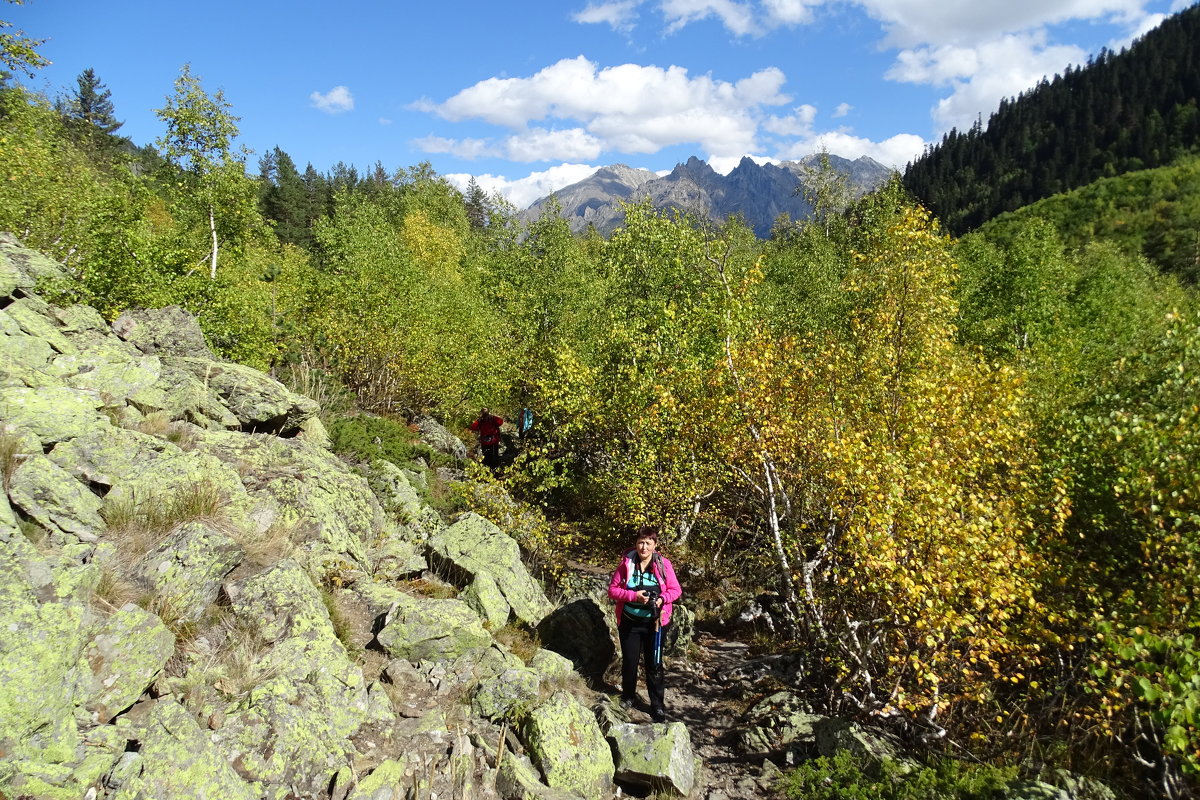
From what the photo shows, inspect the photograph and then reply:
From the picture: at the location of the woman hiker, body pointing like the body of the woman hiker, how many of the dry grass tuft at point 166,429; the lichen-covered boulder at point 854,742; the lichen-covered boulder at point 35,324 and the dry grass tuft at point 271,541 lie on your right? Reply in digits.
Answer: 3

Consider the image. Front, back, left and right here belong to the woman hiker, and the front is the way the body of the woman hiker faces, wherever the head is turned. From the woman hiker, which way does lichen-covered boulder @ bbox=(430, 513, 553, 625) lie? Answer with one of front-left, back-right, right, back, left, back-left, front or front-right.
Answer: back-right

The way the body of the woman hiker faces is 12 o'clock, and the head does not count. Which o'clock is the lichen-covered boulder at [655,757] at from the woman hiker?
The lichen-covered boulder is roughly at 12 o'clock from the woman hiker.

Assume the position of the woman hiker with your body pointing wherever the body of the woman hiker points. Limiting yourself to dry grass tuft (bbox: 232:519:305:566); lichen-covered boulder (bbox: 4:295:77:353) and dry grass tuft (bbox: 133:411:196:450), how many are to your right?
3

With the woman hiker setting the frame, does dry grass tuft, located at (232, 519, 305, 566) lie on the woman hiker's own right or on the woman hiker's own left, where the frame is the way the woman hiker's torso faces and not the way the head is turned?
on the woman hiker's own right

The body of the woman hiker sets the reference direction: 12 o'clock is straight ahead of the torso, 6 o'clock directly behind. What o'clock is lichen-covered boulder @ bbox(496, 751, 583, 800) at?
The lichen-covered boulder is roughly at 1 o'clock from the woman hiker.

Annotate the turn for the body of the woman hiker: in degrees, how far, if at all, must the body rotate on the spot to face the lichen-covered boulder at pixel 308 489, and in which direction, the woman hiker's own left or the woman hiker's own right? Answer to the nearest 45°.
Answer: approximately 90° to the woman hiker's own right

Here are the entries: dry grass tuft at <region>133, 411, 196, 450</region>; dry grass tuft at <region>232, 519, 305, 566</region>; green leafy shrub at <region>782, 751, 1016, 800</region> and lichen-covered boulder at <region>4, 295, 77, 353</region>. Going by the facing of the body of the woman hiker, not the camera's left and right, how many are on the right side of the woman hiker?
3

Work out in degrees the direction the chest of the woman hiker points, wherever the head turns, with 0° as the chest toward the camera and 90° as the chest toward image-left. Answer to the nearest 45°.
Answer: approximately 0°
